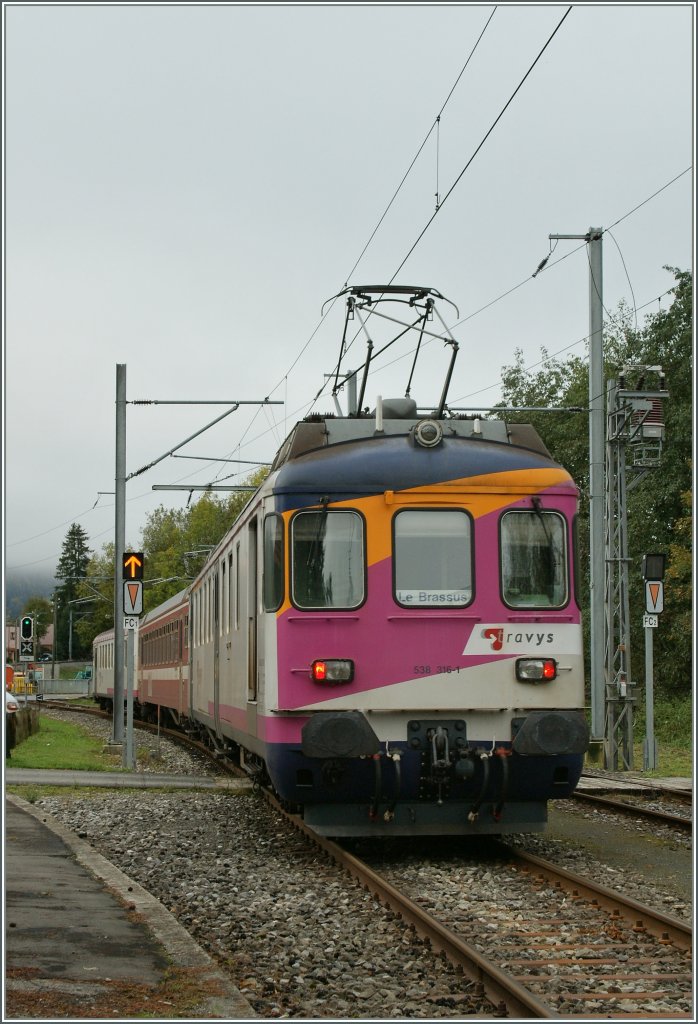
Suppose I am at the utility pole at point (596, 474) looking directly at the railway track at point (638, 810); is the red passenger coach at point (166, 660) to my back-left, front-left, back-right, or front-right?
back-right

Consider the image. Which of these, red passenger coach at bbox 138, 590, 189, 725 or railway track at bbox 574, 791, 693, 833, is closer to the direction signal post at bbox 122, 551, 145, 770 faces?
the railway track

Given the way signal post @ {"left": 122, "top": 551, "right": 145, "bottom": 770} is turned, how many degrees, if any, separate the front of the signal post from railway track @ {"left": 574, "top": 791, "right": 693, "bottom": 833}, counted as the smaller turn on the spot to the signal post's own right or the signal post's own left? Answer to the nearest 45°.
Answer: approximately 45° to the signal post's own left

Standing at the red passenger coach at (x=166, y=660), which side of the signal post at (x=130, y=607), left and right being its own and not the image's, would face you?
back

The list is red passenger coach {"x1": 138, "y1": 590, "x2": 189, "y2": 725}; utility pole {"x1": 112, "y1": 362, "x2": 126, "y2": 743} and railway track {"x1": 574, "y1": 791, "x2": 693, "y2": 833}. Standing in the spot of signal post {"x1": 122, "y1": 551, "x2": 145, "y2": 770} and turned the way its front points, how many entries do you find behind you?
2

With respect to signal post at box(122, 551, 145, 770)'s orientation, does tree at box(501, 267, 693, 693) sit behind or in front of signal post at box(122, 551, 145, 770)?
behind

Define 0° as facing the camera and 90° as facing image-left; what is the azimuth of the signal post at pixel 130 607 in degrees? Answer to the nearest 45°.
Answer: approximately 0°

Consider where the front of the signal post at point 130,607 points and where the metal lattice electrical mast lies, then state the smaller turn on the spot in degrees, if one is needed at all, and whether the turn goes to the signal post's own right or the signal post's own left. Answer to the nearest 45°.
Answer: approximately 90° to the signal post's own left

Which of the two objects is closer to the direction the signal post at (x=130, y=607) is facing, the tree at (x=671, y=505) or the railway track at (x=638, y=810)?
the railway track
